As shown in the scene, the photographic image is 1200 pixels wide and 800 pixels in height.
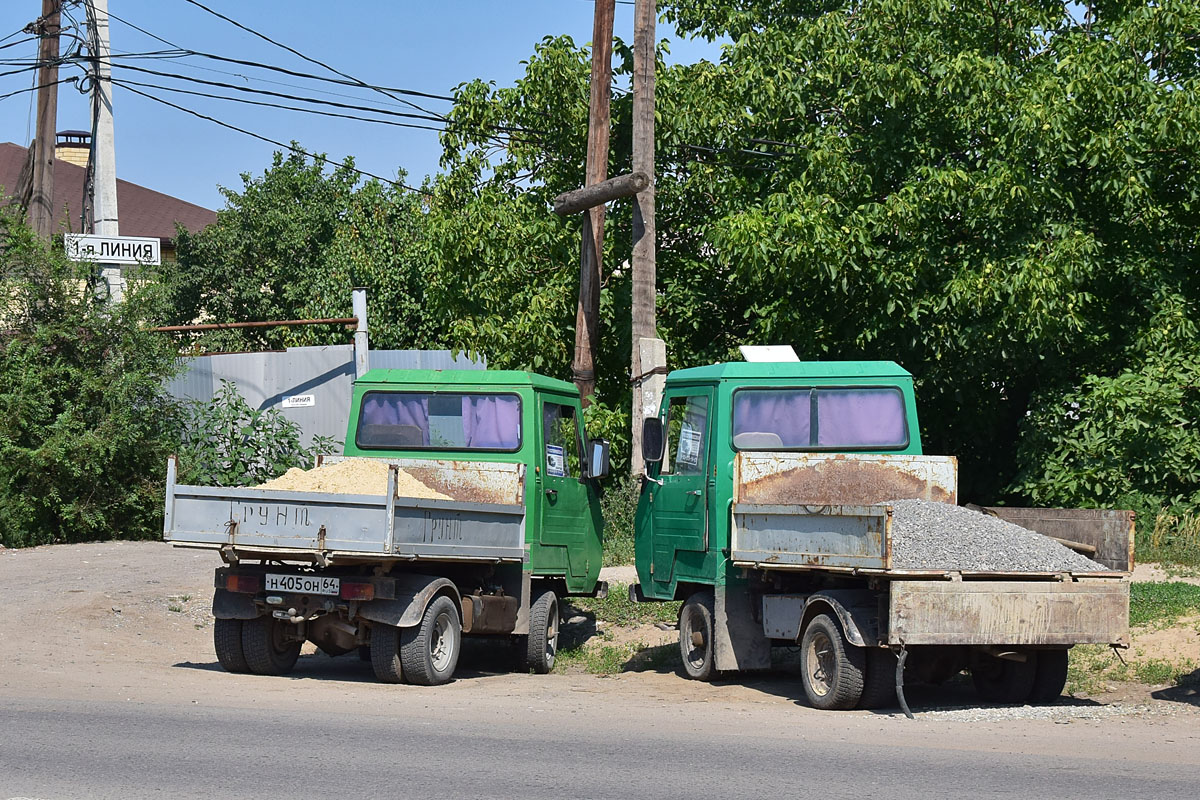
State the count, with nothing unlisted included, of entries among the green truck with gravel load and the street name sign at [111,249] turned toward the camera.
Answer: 1

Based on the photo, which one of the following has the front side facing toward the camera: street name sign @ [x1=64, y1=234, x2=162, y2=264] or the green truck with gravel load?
the street name sign

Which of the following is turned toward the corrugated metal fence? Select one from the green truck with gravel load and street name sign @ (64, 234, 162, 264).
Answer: the green truck with gravel load

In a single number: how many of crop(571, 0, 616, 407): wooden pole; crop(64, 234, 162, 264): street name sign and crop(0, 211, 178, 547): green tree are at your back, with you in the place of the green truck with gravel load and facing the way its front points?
0

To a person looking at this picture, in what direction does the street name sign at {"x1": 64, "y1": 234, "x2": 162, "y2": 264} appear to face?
facing the viewer

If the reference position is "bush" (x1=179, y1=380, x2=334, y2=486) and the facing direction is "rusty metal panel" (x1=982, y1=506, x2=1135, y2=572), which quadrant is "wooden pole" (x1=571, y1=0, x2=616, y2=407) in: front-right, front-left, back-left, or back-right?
front-left

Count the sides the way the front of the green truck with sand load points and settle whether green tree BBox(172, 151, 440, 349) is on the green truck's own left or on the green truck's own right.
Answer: on the green truck's own left

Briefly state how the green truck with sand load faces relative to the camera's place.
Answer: facing away from the viewer and to the right of the viewer

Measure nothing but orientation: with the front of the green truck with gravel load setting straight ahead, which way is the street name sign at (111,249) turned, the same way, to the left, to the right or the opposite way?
the opposite way

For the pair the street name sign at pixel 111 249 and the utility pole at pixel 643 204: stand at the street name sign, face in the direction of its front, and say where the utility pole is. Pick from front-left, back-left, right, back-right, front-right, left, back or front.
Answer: front-left

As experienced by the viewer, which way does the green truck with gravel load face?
facing away from the viewer and to the left of the viewer

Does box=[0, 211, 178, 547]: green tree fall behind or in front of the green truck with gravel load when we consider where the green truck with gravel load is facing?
in front

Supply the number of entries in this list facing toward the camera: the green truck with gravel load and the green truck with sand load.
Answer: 0

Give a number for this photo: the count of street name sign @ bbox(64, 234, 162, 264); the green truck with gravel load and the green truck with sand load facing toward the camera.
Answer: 1

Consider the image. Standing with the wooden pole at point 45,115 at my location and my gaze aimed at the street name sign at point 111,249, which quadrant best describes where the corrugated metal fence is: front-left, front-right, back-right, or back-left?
front-left

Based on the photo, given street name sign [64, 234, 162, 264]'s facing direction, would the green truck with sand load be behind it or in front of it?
in front

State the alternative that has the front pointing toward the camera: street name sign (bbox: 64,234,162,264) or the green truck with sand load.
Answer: the street name sign
